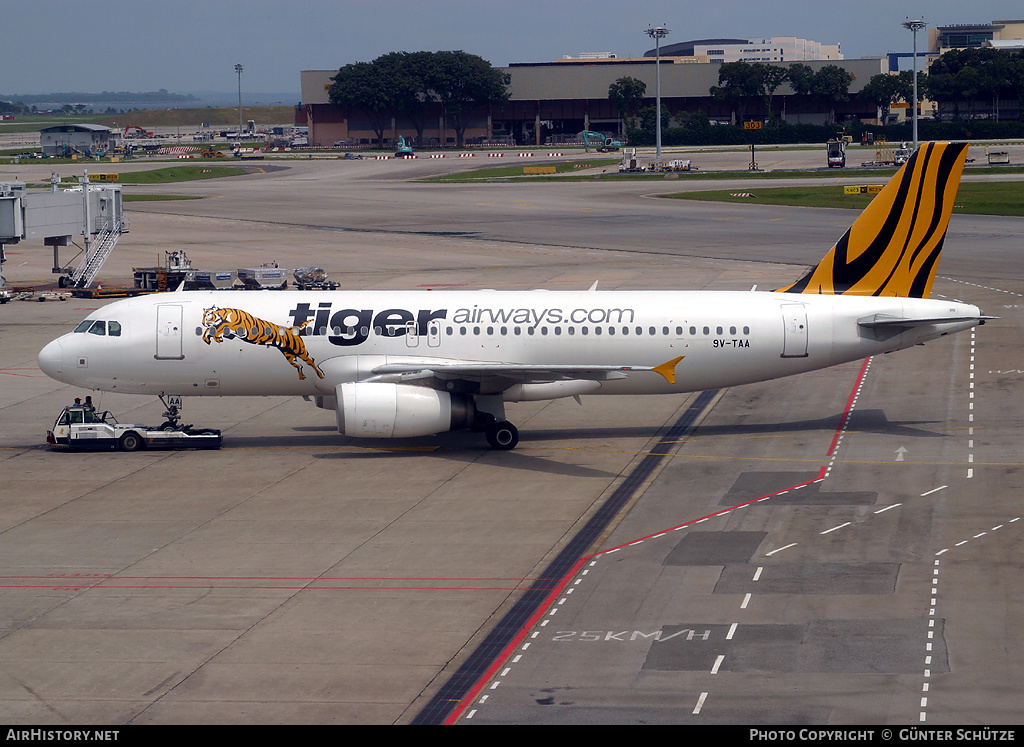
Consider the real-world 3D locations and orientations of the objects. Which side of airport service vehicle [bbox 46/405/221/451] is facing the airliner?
back

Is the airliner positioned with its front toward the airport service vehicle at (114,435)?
yes

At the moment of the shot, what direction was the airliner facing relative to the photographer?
facing to the left of the viewer

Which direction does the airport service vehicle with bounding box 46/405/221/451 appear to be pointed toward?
to the viewer's left
